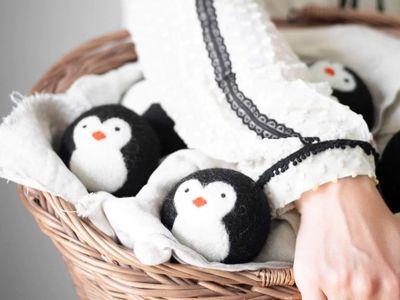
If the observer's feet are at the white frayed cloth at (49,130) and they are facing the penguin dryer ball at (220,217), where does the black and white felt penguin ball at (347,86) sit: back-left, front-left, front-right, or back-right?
front-left

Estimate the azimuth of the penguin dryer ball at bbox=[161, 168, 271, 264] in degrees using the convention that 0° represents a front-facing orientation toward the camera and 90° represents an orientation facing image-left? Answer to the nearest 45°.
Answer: approximately 45°
